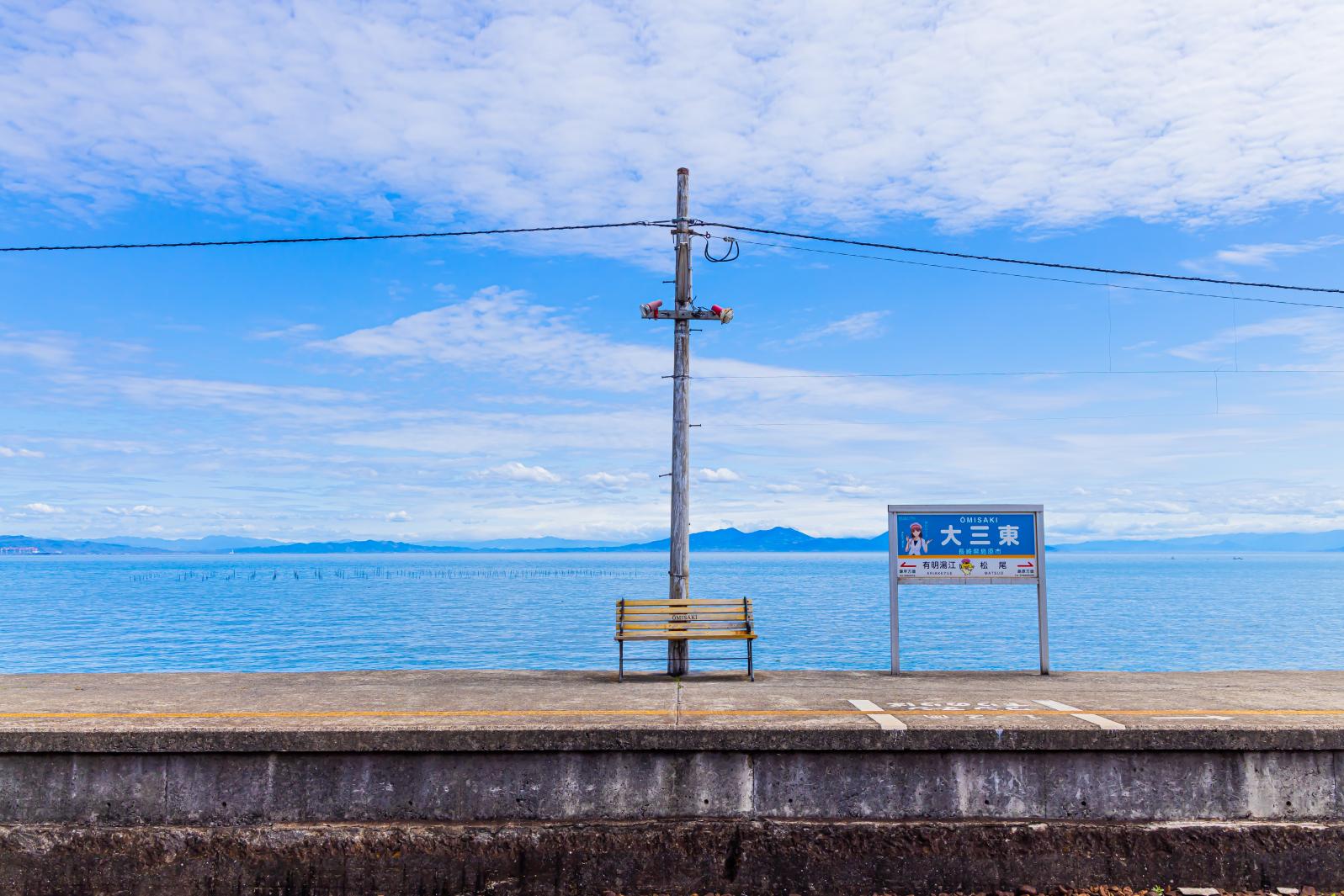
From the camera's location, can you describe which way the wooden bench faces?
facing the viewer

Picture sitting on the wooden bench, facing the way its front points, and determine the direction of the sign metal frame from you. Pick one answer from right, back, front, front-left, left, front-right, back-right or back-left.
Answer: left
